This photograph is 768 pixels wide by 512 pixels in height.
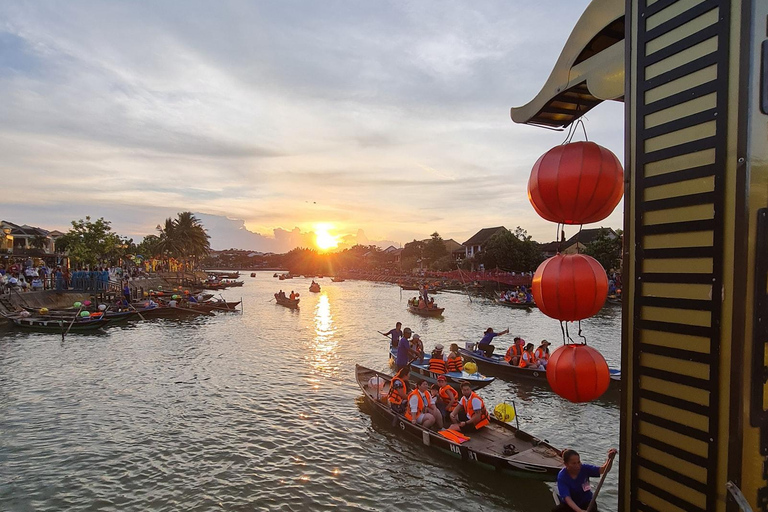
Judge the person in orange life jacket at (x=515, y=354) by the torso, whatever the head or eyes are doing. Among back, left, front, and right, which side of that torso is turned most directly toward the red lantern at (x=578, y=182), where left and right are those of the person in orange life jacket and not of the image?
right

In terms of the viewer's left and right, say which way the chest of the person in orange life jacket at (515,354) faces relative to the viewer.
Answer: facing to the right of the viewer

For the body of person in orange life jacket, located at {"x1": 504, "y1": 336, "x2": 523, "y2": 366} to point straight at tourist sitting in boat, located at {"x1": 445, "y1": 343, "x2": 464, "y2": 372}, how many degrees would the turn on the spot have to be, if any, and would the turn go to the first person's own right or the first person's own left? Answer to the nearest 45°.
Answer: approximately 135° to the first person's own right
